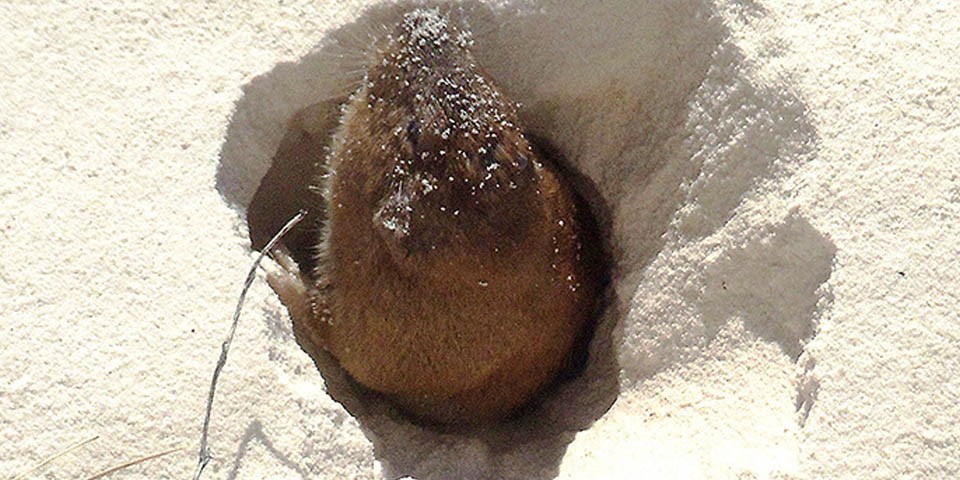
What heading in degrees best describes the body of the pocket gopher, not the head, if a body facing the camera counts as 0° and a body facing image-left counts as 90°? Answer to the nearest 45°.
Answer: approximately 180°
